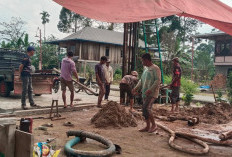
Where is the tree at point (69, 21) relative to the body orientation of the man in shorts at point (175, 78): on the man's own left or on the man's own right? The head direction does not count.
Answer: on the man's own right

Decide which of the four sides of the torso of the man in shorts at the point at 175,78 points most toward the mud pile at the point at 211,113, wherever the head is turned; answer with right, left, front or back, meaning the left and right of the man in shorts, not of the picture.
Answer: back

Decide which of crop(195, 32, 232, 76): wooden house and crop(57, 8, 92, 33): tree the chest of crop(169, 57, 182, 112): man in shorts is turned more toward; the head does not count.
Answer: the tree

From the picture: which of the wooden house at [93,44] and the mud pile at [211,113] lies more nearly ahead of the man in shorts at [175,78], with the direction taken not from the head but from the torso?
the wooden house

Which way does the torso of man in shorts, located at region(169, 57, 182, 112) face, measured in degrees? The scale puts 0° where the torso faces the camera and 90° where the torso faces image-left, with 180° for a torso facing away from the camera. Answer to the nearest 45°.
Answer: approximately 90°

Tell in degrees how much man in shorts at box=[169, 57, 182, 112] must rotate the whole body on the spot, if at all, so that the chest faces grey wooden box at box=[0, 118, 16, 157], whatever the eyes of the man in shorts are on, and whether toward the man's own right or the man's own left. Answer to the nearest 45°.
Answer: approximately 90° to the man's own left
